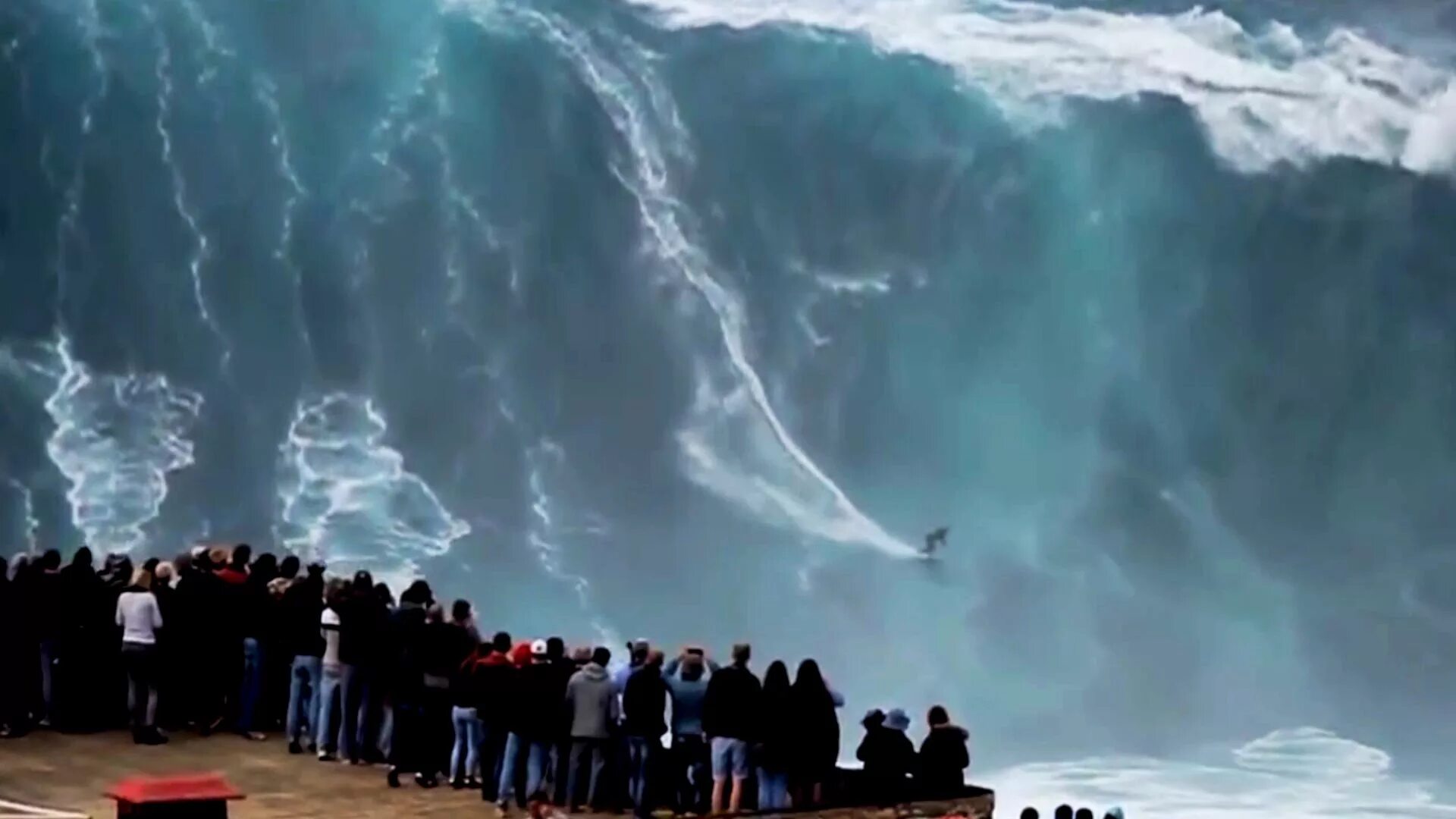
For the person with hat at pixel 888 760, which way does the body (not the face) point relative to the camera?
away from the camera

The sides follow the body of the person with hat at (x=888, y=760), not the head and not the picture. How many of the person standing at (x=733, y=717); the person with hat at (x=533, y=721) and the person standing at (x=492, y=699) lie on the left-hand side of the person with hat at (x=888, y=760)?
3

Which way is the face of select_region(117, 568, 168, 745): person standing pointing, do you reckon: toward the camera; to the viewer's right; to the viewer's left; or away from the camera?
away from the camera

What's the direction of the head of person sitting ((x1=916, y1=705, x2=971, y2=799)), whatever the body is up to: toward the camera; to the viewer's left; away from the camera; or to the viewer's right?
away from the camera

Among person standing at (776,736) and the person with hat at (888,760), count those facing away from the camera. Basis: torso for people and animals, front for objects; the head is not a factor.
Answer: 2

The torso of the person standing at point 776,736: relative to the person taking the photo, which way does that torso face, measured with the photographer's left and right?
facing away from the viewer

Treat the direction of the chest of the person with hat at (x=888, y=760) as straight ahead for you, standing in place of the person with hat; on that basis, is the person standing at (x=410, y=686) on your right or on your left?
on your left

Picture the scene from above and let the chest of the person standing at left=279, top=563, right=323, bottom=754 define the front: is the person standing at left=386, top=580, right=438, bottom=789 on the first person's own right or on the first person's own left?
on the first person's own right

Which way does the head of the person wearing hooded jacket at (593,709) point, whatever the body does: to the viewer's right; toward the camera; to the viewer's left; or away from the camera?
away from the camera

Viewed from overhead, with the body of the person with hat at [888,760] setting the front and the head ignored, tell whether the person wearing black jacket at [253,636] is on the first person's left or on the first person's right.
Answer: on the first person's left

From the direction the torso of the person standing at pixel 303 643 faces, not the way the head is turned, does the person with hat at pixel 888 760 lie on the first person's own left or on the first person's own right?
on the first person's own right
